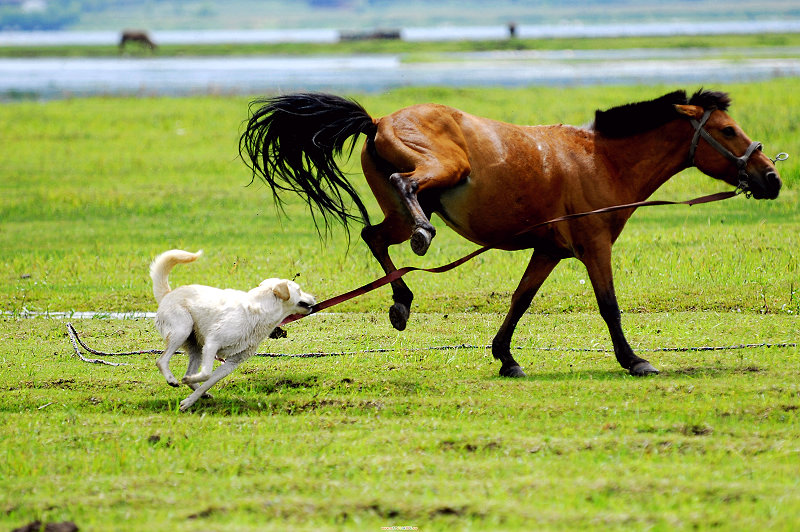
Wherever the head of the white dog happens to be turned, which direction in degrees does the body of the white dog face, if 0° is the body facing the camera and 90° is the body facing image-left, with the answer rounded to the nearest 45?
approximately 270°

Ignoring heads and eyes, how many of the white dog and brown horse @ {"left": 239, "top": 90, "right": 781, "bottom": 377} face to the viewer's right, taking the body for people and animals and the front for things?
2

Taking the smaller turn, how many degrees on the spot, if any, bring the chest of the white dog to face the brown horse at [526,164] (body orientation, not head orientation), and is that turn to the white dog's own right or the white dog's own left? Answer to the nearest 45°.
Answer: approximately 45° to the white dog's own left

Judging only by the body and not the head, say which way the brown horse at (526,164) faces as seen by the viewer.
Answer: to the viewer's right
